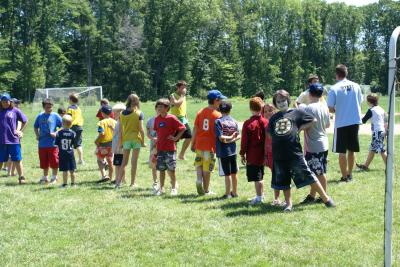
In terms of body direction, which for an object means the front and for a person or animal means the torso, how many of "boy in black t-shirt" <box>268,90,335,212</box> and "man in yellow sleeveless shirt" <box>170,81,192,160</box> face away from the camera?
0

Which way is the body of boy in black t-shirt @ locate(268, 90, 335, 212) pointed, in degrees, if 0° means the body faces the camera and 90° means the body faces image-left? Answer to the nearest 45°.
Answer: approximately 0°

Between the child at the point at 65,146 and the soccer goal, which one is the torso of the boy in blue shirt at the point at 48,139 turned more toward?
the child

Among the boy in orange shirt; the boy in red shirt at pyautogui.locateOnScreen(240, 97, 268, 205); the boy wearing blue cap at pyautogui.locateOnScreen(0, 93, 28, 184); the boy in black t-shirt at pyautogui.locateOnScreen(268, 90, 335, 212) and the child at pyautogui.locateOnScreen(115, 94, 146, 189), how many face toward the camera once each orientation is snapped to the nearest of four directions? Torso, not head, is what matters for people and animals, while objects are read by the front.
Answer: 2

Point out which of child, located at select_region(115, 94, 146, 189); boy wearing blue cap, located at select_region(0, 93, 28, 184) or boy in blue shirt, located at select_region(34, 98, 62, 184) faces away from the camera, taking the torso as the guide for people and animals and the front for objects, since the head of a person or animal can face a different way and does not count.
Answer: the child

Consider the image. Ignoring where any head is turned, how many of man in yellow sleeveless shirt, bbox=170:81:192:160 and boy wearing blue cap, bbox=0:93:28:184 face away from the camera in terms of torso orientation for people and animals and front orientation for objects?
0

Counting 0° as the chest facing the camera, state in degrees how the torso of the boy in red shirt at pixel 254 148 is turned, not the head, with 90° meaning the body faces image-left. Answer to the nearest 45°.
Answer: approximately 135°

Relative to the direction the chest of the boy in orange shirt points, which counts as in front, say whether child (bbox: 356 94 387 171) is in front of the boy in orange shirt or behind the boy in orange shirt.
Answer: in front

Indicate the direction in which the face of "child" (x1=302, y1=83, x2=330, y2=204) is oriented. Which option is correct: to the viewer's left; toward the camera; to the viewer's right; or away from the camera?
away from the camera

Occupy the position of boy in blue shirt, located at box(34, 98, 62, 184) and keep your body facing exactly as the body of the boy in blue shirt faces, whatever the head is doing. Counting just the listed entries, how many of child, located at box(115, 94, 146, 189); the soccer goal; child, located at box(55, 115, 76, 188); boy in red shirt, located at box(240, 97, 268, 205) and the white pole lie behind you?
1

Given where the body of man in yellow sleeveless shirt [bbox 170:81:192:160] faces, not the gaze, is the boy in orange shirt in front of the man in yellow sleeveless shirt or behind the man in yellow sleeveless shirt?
in front

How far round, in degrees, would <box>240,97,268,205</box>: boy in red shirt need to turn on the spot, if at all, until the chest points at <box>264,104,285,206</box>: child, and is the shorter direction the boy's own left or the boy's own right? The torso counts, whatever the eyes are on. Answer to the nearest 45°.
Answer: approximately 45° to the boy's own right

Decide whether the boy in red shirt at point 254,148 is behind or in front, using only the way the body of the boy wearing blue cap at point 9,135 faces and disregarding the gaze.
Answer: in front

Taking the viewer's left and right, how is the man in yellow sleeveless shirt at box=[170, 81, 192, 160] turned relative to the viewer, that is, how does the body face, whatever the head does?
facing the viewer and to the right of the viewer

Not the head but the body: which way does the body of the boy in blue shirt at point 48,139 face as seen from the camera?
toward the camera

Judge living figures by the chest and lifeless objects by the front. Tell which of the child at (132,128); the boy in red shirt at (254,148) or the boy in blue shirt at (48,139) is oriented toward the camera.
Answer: the boy in blue shirt
